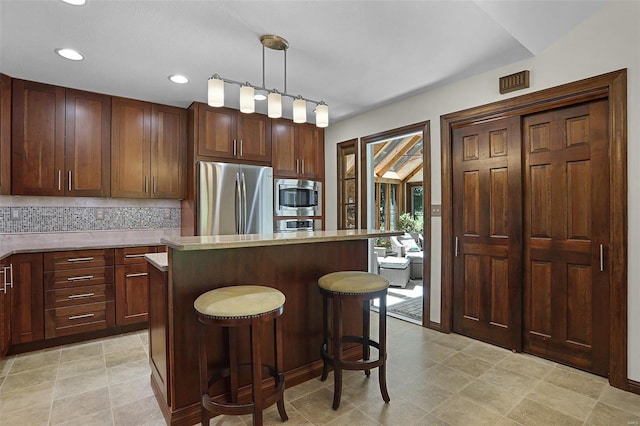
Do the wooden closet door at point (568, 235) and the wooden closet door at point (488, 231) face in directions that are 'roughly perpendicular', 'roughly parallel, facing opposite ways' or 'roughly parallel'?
roughly parallel

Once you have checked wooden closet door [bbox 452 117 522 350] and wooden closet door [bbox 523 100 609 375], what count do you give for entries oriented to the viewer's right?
0

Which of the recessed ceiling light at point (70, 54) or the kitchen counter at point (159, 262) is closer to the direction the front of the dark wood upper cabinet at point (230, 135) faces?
the kitchen counter

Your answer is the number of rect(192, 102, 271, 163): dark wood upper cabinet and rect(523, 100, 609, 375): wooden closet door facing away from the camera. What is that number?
0

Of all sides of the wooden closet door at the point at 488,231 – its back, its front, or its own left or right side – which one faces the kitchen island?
front

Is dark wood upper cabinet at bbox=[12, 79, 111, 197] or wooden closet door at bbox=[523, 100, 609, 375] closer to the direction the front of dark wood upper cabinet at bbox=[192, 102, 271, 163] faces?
the wooden closet door

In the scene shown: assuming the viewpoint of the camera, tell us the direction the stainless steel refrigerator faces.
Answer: facing the viewer and to the right of the viewer

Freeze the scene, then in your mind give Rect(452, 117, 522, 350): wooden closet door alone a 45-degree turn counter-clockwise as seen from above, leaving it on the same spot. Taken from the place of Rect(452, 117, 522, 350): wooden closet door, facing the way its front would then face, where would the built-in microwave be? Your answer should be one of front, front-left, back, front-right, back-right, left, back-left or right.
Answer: right

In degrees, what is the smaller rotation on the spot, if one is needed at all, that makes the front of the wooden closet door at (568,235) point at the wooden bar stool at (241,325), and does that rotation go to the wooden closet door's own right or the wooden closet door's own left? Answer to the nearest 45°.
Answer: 0° — it already faces it

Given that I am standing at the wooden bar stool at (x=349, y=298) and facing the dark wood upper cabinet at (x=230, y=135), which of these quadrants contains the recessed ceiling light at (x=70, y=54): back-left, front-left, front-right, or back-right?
front-left

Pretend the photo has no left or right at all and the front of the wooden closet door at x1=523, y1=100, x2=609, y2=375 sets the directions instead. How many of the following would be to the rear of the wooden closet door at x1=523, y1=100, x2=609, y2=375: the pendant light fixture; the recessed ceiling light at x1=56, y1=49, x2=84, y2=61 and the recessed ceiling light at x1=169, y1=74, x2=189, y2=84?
0

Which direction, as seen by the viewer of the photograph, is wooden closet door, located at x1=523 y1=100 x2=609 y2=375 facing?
facing the viewer and to the left of the viewer

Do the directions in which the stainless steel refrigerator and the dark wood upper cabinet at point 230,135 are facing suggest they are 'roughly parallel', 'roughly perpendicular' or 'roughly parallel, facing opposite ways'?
roughly parallel

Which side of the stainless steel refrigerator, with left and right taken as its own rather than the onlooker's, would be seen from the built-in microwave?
left

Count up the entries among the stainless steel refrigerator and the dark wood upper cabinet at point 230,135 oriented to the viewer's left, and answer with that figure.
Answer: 0
